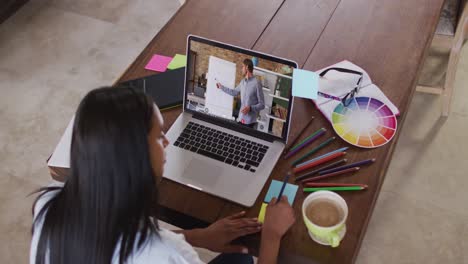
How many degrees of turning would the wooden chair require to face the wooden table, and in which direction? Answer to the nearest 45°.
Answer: approximately 45° to its left

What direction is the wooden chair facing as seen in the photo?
to the viewer's left

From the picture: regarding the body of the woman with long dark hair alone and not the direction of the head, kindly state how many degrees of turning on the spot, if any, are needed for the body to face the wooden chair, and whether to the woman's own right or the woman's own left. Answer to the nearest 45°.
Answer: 0° — they already face it

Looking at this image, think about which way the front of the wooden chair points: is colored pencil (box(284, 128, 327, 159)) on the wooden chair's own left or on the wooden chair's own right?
on the wooden chair's own left

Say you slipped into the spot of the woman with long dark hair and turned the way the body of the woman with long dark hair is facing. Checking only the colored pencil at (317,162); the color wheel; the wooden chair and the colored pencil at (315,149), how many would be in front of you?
4

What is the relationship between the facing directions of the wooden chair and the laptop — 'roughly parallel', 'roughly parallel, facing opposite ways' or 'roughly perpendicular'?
roughly perpendicular

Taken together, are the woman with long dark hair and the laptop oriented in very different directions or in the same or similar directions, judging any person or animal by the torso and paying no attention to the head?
very different directions

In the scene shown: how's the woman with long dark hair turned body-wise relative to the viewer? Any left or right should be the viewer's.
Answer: facing away from the viewer and to the right of the viewer

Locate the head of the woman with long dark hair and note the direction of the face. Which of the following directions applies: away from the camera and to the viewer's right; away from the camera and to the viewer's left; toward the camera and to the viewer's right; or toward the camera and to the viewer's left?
away from the camera and to the viewer's right

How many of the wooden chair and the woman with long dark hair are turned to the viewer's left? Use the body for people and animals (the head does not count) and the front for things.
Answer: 1

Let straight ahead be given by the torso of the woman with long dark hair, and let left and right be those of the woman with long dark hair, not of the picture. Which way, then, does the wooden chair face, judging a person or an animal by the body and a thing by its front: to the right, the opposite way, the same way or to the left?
to the left

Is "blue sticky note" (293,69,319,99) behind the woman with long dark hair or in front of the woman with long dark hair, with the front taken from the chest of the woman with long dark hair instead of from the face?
in front
